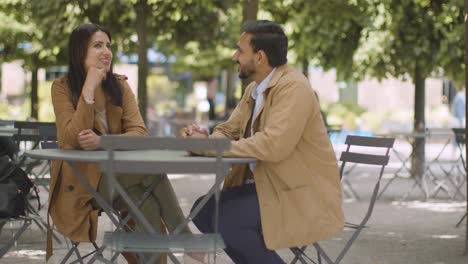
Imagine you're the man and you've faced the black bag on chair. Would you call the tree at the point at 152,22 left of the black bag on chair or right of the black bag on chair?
right

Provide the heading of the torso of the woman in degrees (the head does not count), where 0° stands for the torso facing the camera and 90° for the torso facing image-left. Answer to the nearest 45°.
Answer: approximately 315°

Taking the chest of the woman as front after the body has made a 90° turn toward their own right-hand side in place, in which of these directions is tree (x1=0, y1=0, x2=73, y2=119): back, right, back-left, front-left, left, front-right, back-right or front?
back-right

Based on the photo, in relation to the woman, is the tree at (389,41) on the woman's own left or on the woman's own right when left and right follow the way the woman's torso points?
on the woman's own left

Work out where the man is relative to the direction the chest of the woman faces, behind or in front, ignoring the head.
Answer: in front

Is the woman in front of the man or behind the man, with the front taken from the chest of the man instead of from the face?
in front

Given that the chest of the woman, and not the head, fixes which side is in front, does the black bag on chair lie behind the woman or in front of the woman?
behind

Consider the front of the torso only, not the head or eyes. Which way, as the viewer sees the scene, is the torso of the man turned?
to the viewer's left

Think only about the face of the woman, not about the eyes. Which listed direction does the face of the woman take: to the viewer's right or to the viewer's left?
to the viewer's right

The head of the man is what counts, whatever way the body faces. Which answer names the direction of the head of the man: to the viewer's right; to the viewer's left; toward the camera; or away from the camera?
to the viewer's left

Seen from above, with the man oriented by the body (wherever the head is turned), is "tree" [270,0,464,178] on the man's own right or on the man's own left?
on the man's own right

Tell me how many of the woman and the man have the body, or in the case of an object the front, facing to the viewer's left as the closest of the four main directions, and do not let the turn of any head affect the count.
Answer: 1
